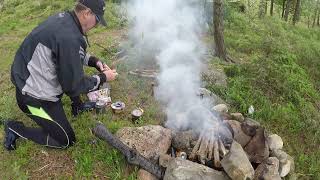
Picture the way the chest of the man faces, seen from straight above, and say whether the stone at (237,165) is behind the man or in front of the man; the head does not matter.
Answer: in front

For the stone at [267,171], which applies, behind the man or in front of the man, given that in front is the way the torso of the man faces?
in front

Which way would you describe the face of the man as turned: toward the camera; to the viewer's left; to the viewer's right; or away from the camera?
to the viewer's right

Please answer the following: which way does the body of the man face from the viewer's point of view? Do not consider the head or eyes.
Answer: to the viewer's right

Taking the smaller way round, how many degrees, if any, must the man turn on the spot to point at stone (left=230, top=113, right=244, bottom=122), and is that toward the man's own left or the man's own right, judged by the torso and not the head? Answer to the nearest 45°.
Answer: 0° — they already face it
